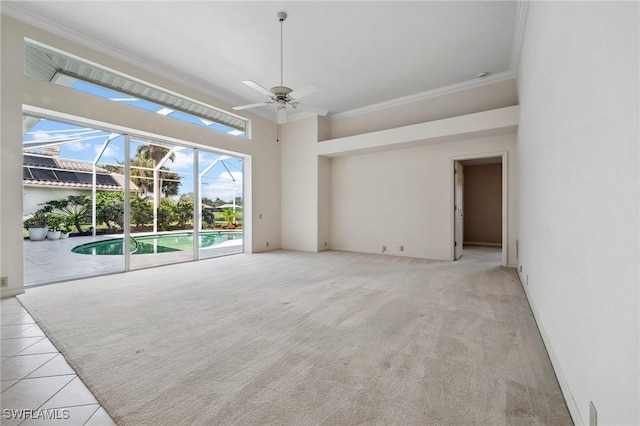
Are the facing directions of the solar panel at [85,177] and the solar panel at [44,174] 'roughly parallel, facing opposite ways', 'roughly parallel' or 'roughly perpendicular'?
roughly parallel

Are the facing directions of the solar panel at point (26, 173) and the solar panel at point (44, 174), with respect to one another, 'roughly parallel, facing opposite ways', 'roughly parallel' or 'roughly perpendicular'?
roughly parallel

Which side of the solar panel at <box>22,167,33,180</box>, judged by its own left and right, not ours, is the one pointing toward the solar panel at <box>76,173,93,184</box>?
left

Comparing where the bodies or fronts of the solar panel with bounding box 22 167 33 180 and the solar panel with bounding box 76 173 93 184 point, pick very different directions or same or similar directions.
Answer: same or similar directions

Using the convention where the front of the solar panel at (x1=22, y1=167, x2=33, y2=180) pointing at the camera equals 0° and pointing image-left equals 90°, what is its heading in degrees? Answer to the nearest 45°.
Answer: approximately 315°

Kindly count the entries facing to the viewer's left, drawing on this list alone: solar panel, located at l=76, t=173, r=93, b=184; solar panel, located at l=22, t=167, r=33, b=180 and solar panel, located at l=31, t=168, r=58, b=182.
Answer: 0

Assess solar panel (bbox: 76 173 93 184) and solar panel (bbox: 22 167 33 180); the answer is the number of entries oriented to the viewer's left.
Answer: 0

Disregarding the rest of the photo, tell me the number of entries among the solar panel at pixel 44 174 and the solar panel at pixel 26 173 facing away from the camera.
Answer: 0
